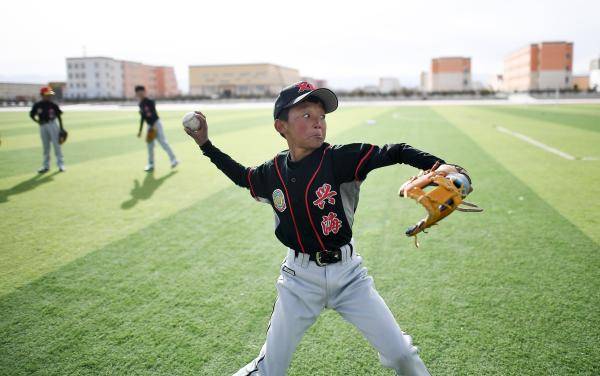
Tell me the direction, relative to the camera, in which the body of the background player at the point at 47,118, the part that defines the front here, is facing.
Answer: toward the camera

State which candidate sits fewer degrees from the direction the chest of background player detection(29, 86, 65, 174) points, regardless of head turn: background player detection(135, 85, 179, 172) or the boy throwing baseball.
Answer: the boy throwing baseball

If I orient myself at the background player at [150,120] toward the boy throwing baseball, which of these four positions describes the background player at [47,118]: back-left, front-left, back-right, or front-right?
back-right

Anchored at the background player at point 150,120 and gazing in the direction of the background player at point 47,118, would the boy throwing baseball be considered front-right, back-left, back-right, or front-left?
back-left

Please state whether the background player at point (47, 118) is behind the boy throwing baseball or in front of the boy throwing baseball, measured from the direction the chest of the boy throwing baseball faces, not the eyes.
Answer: behind

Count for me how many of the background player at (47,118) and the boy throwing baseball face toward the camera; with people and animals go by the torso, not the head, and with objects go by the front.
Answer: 2

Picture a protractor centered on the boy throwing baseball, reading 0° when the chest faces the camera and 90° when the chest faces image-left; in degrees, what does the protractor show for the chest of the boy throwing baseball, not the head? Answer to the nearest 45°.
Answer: approximately 0°

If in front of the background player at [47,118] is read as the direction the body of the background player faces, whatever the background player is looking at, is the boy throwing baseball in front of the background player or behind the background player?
in front
